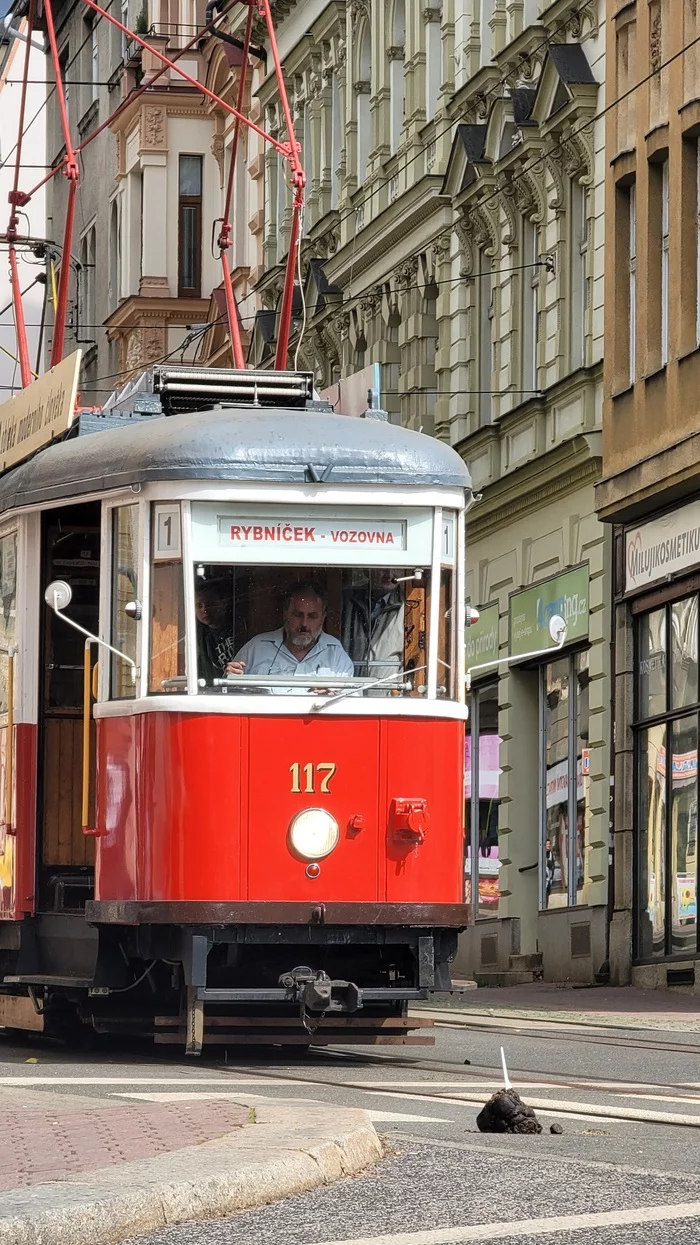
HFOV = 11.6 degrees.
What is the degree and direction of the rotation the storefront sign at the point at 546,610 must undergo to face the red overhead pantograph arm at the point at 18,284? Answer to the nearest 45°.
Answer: approximately 45° to its left

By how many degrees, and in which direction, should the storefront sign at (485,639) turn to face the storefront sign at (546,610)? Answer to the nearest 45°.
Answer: approximately 45° to its left

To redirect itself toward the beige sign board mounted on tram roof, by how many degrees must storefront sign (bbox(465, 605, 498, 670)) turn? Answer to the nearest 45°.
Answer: approximately 45° to its left

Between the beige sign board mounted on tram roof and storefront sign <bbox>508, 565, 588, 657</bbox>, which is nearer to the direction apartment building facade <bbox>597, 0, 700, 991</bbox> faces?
the beige sign board mounted on tram roof

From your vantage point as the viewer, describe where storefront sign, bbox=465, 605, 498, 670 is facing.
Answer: facing the viewer and to the left of the viewer

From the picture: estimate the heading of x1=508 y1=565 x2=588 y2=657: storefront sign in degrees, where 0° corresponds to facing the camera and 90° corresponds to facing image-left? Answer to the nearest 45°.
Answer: approximately 45°

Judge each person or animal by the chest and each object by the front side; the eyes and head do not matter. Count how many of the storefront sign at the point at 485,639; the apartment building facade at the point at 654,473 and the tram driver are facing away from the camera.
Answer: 0

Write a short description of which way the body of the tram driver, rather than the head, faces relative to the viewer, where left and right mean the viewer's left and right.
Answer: facing the viewer

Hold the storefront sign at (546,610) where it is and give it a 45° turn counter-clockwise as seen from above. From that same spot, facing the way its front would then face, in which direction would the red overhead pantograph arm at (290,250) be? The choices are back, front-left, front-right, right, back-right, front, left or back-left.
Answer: front

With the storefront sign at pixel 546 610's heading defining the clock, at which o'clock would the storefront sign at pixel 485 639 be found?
the storefront sign at pixel 485 639 is roughly at 4 o'clock from the storefront sign at pixel 546 610.

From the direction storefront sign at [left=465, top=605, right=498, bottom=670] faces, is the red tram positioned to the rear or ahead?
ahead

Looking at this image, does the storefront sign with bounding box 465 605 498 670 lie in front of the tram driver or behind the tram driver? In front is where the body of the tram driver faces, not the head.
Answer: behind
